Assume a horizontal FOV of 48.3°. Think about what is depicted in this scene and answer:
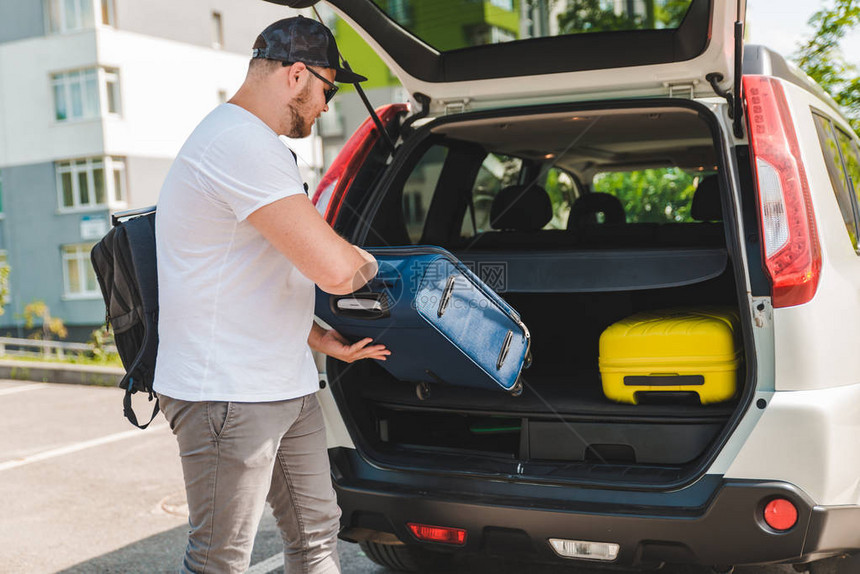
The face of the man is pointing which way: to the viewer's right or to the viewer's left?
to the viewer's right

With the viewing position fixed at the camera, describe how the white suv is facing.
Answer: facing away from the viewer and to the right of the viewer

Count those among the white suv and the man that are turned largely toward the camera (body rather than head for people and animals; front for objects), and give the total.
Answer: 0

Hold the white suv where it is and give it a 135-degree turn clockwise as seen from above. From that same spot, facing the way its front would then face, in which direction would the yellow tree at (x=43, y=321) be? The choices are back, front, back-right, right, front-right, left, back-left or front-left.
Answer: back-right

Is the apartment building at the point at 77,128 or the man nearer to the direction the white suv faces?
the apartment building

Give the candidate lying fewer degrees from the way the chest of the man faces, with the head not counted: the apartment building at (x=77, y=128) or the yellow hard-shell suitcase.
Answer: the yellow hard-shell suitcase

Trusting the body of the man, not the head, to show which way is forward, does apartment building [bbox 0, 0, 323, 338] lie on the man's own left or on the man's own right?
on the man's own left

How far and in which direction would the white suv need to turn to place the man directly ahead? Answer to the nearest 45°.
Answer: approximately 180°

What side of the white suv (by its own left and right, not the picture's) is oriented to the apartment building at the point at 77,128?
left

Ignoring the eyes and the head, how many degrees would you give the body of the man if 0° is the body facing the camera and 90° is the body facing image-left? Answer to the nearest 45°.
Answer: approximately 270°

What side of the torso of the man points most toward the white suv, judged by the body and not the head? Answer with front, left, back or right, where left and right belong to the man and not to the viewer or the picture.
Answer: front
